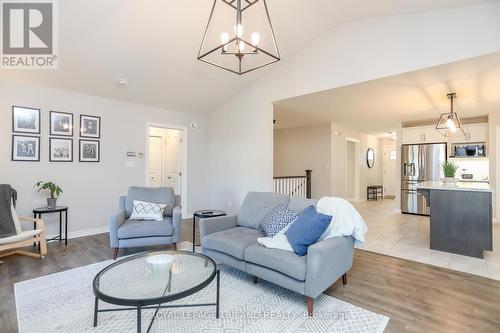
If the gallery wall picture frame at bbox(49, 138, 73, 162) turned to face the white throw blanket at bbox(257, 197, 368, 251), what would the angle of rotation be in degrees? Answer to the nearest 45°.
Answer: approximately 45° to its left

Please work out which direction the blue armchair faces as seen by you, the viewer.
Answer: facing the viewer

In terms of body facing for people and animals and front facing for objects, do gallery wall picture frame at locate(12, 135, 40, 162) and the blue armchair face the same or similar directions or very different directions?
same or similar directions

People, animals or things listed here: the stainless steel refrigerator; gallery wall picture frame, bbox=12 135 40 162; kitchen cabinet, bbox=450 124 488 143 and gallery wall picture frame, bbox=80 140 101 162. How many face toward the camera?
4

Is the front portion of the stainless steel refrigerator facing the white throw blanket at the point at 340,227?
yes

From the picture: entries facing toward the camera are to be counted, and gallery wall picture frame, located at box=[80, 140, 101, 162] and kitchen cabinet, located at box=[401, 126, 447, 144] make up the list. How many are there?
2

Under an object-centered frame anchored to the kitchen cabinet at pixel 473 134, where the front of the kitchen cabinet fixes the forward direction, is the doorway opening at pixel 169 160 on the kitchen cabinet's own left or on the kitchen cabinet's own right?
on the kitchen cabinet's own right

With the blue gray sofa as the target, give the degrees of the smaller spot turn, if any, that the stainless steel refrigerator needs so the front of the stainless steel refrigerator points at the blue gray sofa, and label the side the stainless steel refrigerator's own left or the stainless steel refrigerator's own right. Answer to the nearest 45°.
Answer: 0° — it already faces it

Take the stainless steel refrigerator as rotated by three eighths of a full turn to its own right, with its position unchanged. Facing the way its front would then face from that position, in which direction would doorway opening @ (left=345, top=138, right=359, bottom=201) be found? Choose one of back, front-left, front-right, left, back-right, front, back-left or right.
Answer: front

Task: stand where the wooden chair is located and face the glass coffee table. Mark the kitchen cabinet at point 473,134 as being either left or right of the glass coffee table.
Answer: left

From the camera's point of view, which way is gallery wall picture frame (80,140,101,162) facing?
toward the camera

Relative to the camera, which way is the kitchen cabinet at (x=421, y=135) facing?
toward the camera

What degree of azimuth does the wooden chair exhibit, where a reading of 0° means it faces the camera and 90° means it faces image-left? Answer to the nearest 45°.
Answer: approximately 315°

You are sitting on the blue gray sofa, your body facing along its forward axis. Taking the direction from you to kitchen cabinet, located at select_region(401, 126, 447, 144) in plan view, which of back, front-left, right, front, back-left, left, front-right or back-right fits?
back

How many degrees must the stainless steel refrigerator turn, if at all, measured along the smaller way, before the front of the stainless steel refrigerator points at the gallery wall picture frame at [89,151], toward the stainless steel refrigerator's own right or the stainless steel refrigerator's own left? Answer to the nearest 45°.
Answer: approximately 45° to the stainless steel refrigerator's own right

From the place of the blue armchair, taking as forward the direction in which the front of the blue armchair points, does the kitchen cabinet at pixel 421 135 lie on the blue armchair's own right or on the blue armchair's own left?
on the blue armchair's own left

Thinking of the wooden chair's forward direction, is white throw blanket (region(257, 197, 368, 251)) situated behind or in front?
in front

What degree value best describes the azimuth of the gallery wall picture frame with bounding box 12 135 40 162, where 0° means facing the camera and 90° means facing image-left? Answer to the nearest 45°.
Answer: approximately 0°

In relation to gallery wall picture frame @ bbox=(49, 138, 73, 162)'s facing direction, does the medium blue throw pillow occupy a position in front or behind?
in front

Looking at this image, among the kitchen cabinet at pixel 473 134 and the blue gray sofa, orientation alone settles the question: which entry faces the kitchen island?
the kitchen cabinet
